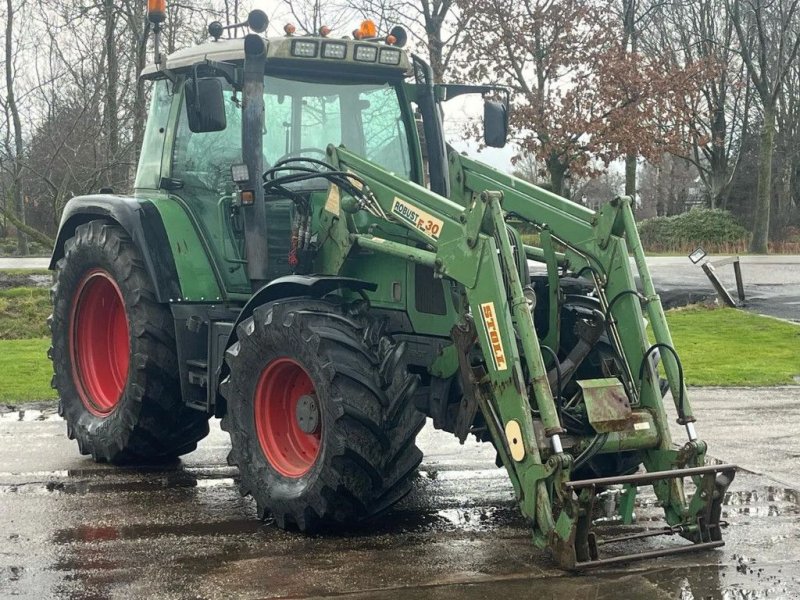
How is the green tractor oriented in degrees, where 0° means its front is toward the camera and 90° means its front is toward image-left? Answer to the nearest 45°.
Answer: approximately 315°

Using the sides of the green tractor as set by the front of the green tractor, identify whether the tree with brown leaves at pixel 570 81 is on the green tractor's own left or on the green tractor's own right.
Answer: on the green tractor's own left

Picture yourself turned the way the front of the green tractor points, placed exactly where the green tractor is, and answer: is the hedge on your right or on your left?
on your left

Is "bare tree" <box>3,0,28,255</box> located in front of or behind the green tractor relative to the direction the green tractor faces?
behind

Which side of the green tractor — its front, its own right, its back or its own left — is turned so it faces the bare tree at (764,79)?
left
